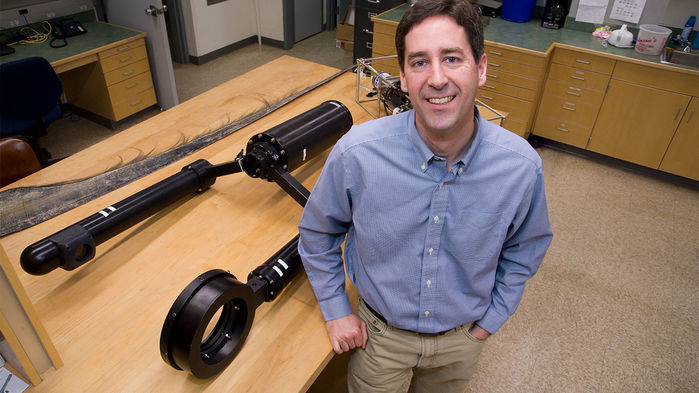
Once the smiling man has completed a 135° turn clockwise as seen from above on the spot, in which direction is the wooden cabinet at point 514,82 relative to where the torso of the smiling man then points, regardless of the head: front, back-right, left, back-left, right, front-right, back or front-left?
front-right

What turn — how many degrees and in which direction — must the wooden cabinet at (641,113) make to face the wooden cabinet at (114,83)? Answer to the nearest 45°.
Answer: approximately 45° to its right

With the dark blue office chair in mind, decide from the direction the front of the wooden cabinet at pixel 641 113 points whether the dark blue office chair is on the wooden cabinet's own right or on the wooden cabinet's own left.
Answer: on the wooden cabinet's own right

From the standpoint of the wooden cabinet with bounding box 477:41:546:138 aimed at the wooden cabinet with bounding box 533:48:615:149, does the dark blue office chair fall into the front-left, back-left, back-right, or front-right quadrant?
back-right

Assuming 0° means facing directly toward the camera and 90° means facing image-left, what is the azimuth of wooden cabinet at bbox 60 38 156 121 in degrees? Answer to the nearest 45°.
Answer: approximately 315°

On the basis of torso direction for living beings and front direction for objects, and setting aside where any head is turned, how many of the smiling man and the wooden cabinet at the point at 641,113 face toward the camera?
2
